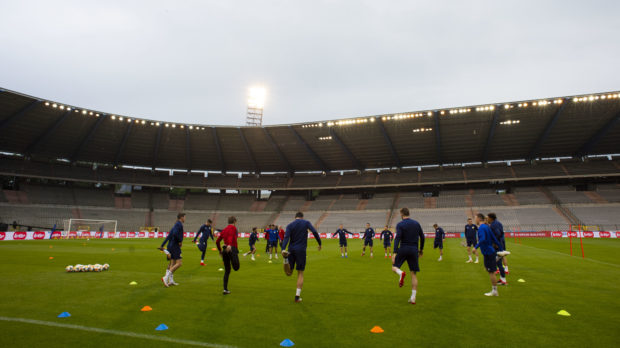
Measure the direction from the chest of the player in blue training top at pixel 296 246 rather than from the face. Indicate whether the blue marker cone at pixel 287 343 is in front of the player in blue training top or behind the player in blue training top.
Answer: behind

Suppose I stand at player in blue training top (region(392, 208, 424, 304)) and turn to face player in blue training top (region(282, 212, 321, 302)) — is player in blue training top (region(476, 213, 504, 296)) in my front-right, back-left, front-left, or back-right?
back-right

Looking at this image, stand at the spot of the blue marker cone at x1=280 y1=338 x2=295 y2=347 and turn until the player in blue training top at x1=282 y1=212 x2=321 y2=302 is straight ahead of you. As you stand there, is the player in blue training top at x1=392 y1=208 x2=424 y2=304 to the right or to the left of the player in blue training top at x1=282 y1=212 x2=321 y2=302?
right

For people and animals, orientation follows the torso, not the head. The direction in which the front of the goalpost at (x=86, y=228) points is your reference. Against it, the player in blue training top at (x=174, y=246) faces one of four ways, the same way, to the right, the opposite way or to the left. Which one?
to the left

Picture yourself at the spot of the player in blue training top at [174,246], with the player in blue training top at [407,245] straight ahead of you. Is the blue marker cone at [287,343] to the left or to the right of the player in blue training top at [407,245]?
right

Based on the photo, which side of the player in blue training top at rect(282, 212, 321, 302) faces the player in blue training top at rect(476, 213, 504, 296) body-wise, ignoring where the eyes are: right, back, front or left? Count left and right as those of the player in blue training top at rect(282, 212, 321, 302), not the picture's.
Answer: right

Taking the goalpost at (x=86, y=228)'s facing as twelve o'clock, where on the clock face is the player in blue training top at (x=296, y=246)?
The player in blue training top is roughly at 12 o'clock from the goalpost.

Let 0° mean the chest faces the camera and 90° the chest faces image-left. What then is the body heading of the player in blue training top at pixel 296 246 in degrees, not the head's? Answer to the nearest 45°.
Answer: approximately 180°

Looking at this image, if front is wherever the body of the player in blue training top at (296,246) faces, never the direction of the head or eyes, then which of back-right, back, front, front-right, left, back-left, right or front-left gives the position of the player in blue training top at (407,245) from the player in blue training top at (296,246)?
right
